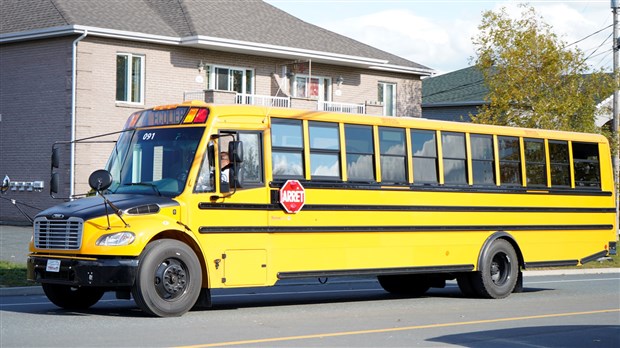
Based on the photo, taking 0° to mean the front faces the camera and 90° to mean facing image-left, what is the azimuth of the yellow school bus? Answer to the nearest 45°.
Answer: approximately 45°

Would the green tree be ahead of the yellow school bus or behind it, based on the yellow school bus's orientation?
behind

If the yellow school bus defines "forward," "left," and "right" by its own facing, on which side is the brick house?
on its right
